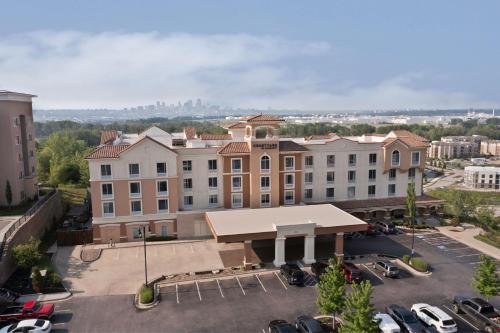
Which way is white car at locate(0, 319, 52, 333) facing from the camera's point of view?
to the viewer's left

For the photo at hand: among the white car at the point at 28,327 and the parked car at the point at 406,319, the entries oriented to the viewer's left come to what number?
1

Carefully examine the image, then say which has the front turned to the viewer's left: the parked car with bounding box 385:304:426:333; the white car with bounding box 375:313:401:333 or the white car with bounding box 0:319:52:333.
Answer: the white car with bounding box 0:319:52:333

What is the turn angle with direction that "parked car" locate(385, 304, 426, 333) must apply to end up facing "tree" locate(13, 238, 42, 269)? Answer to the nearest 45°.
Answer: approximately 135° to its right

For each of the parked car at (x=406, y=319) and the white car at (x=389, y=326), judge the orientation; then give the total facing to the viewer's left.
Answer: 0

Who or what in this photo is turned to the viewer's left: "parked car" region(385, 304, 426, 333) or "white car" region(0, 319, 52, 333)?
the white car

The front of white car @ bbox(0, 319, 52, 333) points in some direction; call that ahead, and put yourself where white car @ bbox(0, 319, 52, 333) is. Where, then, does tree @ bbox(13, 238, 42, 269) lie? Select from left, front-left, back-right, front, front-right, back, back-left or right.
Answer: right

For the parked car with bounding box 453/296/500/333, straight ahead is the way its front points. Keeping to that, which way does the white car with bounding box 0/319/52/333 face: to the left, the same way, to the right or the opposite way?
to the left

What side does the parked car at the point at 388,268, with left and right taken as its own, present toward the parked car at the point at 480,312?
back
